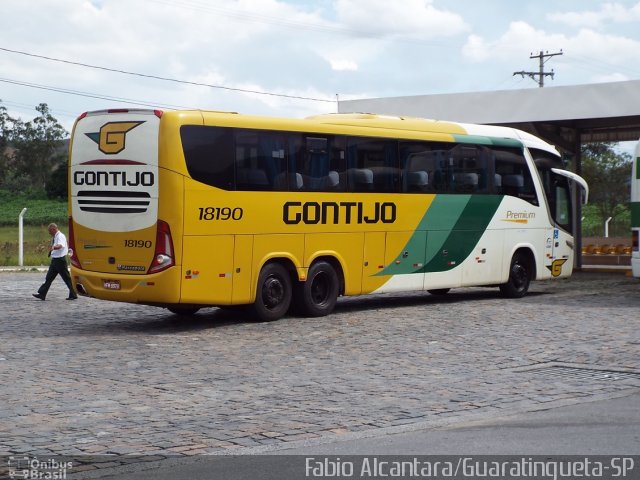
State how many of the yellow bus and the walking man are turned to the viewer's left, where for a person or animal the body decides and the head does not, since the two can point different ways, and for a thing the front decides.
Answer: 1

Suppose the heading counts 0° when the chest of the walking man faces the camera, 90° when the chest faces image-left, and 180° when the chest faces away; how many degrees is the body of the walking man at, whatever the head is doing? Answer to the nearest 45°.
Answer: approximately 90°

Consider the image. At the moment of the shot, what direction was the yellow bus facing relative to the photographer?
facing away from the viewer and to the right of the viewer

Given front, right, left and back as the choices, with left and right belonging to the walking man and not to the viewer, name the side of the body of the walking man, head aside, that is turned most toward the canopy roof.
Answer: back

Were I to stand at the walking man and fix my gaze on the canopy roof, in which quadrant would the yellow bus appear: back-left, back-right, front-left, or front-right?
front-right

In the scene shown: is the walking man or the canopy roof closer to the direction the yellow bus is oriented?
the canopy roof

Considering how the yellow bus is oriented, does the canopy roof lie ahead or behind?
ahead
